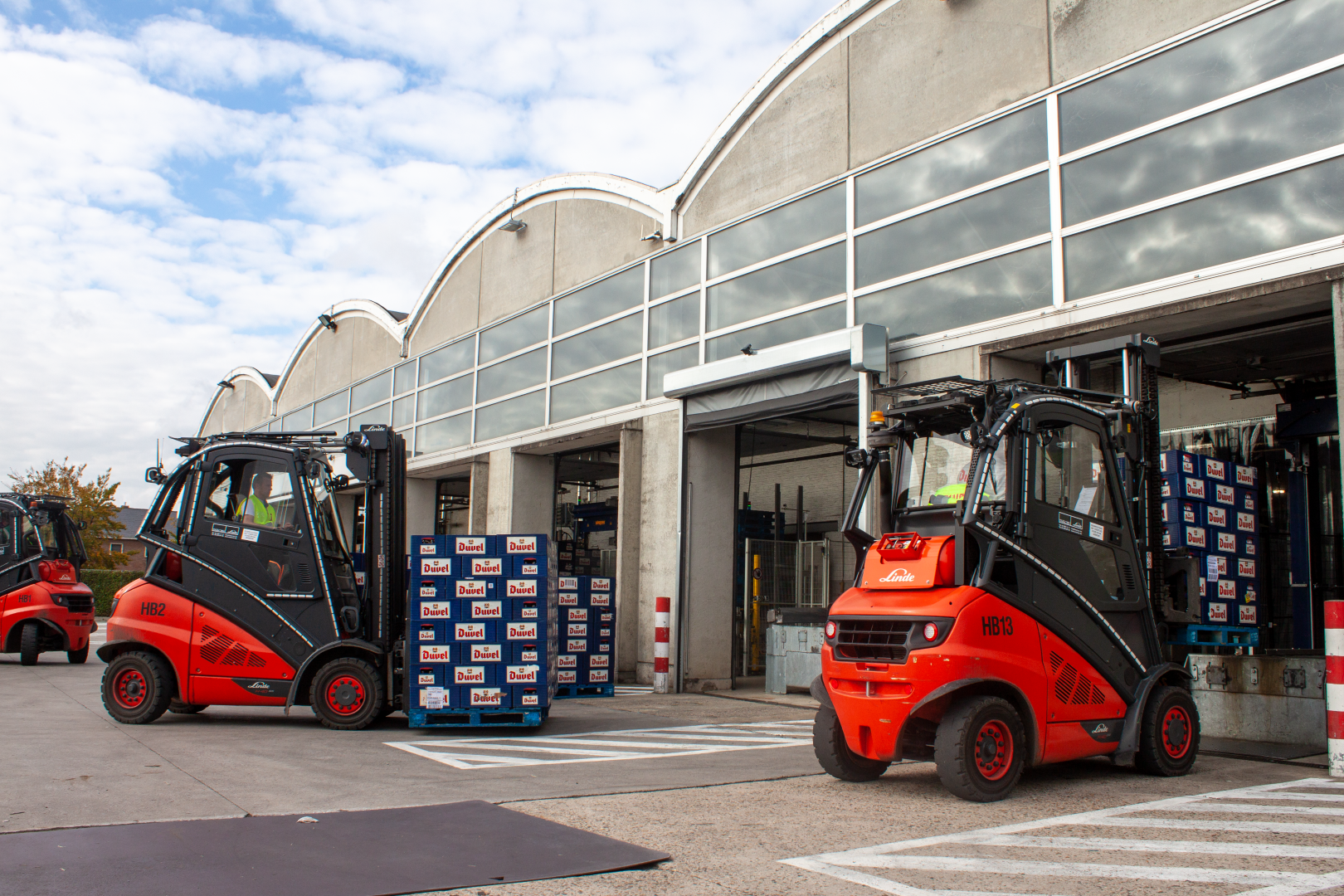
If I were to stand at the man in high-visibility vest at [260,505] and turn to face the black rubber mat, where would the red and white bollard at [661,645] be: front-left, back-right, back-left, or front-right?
back-left

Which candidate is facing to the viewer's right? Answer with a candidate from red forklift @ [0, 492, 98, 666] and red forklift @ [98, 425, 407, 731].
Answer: red forklift @ [98, 425, 407, 731]

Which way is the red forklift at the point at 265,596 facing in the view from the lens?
facing to the right of the viewer

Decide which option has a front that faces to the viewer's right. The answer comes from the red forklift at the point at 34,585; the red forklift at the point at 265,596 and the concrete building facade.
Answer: the red forklift at the point at 265,596

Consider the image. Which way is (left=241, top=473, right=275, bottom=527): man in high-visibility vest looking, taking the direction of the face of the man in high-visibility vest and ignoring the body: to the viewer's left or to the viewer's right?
to the viewer's right

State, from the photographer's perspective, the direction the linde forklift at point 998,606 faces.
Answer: facing away from the viewer and to the right of the viewer

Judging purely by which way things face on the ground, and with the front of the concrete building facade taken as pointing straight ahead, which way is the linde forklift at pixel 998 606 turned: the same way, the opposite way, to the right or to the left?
the opposite way
